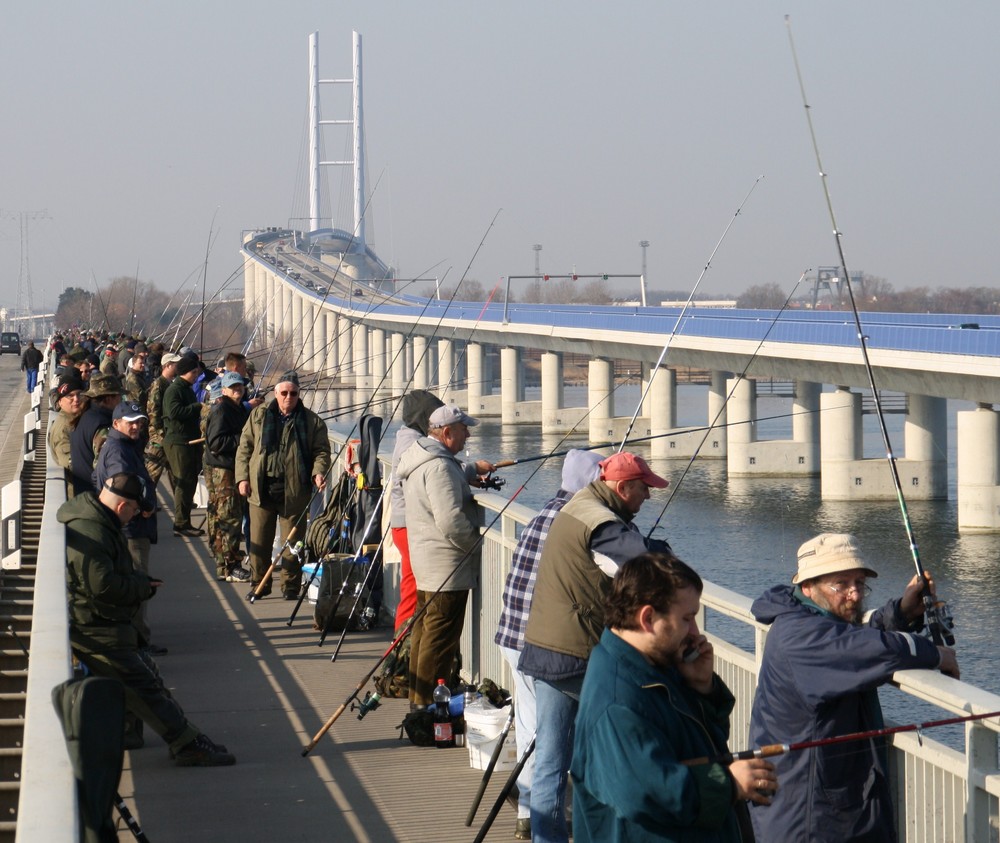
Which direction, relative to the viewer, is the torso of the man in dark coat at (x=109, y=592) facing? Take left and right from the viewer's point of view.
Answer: facing to the right of the viewer

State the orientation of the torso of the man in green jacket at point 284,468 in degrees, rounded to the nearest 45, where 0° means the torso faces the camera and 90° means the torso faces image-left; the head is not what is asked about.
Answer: approximately 0°

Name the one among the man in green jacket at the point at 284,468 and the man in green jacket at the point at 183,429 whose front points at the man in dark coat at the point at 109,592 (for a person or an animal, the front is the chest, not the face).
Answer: the man in green jacket at the point at 284,468

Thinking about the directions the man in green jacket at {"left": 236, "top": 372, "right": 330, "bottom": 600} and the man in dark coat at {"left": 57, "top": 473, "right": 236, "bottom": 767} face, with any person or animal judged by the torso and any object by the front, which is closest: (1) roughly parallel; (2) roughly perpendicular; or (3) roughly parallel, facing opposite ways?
roughly perpendicular

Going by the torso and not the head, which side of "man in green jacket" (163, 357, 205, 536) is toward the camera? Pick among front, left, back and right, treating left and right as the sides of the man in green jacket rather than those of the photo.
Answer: right

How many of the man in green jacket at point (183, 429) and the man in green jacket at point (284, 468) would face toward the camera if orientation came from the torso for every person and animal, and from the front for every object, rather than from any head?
1
